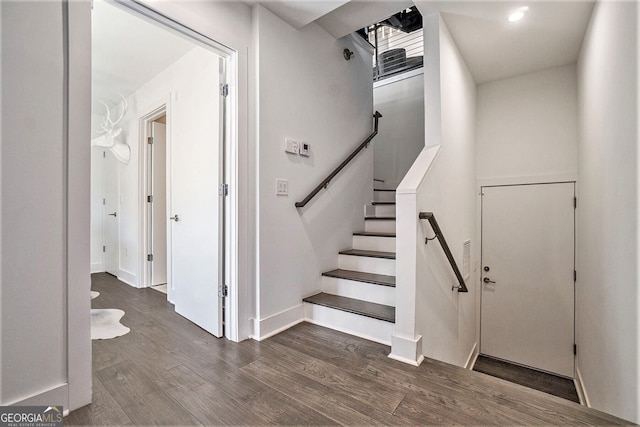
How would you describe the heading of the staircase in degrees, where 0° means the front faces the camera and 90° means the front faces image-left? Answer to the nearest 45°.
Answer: approximately 45°

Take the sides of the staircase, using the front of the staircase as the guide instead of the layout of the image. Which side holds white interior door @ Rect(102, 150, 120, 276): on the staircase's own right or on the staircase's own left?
on the staircase's own right

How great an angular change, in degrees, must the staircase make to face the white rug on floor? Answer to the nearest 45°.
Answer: approximately 45° to its right

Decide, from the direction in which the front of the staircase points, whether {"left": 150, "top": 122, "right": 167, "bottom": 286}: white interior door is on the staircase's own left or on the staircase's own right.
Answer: on the staircase's own right

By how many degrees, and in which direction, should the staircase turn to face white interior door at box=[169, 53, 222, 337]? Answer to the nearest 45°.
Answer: approximately 45° to its right
